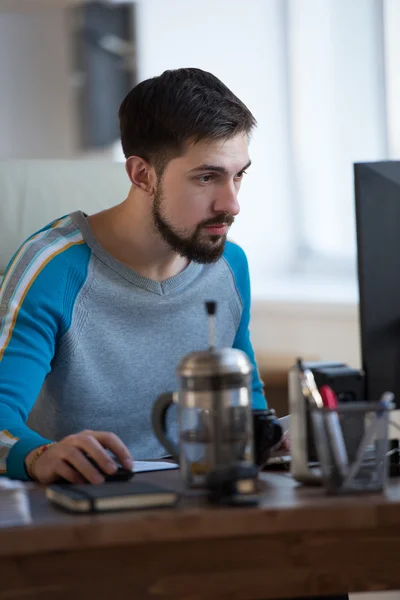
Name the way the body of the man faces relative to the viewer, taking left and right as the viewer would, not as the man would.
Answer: facing the viewer and to the right of the viewer

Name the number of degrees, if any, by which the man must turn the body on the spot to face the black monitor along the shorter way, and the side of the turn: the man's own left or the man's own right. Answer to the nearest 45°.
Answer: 0° — they already face it

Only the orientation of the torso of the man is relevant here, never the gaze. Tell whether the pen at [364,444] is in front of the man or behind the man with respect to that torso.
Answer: in front

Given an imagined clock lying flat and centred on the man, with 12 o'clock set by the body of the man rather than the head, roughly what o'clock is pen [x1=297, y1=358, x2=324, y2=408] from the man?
The pen is roughly at 1 o'clock from the man.

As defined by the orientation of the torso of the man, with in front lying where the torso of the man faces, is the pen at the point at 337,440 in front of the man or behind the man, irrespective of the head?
in front
